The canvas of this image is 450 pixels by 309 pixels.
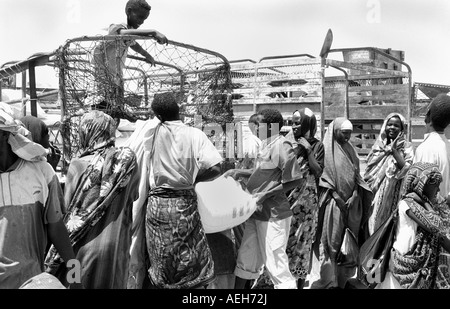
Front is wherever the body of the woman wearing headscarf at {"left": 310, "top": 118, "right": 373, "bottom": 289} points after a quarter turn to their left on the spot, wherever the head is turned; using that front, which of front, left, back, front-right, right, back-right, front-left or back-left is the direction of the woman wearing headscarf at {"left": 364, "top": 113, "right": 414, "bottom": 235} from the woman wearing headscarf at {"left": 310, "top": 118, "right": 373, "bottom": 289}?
front

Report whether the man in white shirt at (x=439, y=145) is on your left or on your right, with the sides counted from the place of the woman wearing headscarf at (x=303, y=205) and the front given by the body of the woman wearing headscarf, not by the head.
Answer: on your left

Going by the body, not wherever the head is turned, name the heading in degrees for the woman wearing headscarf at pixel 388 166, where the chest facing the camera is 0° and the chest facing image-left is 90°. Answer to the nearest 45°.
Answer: approximately 0°

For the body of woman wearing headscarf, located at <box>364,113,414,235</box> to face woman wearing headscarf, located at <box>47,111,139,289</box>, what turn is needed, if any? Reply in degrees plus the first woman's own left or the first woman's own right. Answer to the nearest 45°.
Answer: approximately 45° to the first woman's own right

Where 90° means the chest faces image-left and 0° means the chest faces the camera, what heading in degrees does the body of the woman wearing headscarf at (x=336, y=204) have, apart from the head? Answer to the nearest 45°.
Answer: approximately 315°

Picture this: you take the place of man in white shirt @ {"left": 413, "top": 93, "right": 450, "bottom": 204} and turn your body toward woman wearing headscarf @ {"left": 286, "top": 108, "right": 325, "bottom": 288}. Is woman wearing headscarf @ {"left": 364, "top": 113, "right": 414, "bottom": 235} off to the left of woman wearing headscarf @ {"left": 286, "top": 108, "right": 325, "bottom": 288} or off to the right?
right
